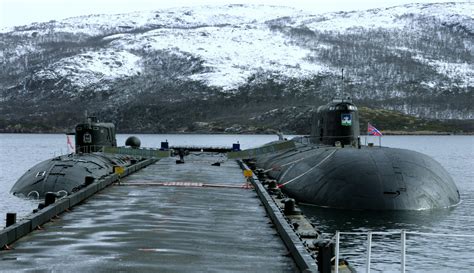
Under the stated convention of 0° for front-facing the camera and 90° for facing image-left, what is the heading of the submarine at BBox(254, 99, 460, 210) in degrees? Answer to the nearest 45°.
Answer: approximately 315°
